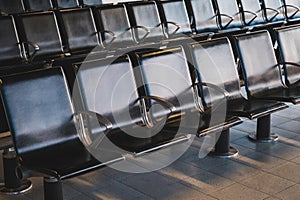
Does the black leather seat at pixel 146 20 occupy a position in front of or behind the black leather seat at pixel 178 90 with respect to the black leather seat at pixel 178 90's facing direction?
behind

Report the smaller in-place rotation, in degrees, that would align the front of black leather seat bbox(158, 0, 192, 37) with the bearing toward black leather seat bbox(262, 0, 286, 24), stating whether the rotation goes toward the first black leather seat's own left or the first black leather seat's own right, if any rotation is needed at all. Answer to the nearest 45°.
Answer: approximately 90° to the first black leather seat's own left

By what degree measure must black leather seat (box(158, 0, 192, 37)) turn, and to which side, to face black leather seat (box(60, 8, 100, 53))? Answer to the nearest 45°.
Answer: approximately 90° to its right

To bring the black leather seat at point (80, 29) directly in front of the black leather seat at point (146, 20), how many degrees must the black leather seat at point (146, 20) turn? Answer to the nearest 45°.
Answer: approximately 90° to its right

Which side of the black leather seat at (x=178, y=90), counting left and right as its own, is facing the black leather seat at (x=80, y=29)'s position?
back

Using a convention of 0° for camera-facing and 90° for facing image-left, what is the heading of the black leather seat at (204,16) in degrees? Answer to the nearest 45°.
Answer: approximately 315°

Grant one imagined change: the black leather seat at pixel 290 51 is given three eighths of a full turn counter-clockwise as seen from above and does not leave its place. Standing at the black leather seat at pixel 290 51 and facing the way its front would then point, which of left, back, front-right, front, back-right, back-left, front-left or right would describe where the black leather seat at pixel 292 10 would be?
front

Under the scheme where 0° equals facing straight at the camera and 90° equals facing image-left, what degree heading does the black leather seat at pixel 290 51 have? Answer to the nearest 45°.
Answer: approximately 315°

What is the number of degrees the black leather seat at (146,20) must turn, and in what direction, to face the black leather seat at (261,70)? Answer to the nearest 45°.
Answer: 0° — it already faces it

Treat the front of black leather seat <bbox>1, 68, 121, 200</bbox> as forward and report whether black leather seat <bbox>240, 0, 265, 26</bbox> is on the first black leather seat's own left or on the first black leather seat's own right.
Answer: on the first black leather seat's own left

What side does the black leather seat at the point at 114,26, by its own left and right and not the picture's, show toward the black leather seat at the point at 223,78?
front
